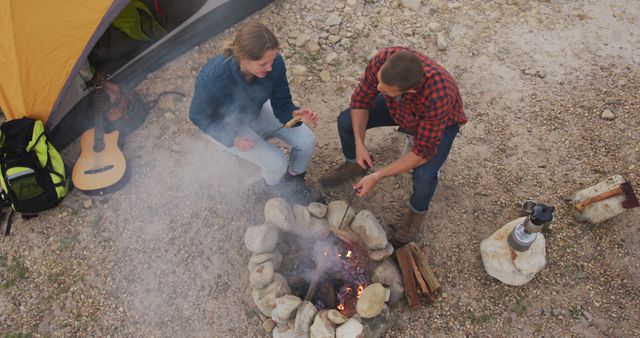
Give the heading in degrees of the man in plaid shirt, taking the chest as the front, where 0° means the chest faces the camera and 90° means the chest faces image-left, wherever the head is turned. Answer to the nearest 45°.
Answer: approximately 45°

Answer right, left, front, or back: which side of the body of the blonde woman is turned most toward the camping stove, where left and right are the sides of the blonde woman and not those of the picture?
front

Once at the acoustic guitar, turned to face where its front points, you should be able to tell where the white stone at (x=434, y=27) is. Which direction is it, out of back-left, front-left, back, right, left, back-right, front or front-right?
left

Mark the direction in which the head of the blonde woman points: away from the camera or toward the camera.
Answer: toward the camera

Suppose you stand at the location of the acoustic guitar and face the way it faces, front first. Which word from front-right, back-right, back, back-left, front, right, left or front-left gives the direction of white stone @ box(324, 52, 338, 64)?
left

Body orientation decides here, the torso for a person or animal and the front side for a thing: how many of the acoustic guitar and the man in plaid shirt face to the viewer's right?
0

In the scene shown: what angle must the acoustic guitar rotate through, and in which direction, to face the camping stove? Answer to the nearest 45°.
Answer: approximately 45° to its left

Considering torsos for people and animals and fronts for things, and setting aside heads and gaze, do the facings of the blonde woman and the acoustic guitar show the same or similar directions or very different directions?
same or similar directions

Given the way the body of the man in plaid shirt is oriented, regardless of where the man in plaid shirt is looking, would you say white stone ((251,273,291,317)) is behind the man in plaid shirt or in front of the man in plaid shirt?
in front

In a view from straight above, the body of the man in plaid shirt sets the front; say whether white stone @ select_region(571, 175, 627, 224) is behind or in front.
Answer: behind

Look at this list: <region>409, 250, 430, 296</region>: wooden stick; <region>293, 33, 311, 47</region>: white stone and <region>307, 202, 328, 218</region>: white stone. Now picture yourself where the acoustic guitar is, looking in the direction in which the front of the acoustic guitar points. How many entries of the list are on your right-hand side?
0

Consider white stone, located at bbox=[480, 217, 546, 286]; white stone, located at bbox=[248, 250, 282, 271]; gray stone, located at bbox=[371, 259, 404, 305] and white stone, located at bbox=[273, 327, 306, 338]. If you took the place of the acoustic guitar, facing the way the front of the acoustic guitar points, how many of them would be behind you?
0

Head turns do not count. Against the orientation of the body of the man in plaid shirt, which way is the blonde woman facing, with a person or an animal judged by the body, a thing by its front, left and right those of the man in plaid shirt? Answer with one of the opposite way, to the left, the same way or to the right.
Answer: to the left

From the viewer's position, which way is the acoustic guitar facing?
facing the viewer

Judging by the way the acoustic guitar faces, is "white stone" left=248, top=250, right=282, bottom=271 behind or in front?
in front
